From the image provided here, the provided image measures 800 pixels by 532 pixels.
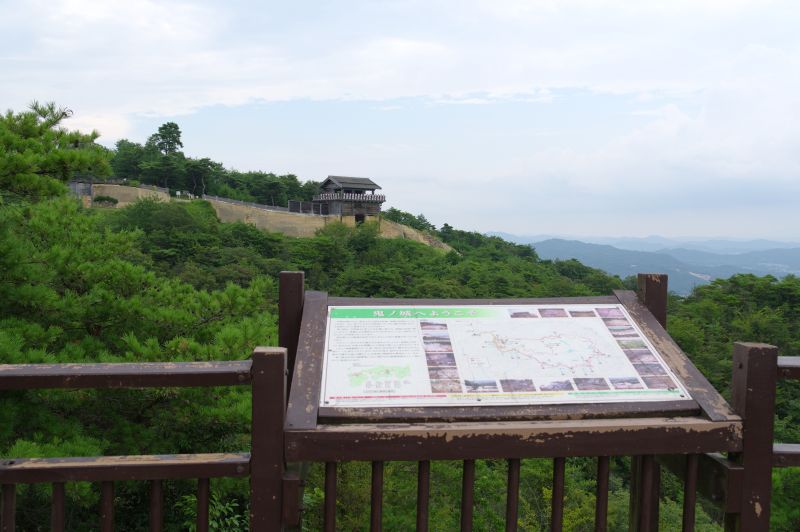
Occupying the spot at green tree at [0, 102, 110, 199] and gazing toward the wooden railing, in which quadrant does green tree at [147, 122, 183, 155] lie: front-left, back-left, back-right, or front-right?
back-left

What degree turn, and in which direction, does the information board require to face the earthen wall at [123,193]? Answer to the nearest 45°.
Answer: approximately 135° to its right

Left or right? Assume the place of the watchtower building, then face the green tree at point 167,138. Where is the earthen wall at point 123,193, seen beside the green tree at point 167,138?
left

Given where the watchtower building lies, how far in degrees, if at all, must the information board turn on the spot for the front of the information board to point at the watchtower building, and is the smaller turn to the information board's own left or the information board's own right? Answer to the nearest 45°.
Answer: approximately 180°

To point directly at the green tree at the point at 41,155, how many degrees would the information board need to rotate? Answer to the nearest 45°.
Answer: approximately 135° to its right

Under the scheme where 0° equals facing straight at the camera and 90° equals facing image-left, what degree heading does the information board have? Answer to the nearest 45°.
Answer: approximately 0°

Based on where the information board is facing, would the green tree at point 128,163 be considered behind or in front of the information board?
behind

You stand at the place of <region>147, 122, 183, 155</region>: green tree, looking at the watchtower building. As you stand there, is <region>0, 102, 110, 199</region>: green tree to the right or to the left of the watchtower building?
right

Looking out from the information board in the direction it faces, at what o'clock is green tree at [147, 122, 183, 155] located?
The green tree is roughly at 5 o'clock from the information board.
